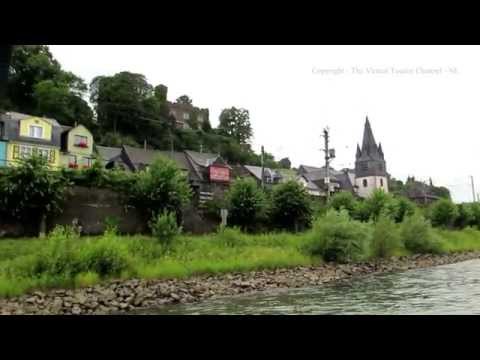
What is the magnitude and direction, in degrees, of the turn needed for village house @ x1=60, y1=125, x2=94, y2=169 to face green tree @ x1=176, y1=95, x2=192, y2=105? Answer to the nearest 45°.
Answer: approximately 90° to its left

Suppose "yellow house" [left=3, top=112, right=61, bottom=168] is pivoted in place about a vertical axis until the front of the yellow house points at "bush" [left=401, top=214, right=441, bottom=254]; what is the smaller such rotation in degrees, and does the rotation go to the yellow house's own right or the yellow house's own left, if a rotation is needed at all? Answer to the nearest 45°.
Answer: approximately 45° to the yellow house's own left

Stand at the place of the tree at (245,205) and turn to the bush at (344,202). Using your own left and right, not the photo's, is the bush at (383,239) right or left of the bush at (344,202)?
right

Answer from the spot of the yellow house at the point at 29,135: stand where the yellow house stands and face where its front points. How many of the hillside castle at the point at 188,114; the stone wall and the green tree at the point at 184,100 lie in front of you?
1

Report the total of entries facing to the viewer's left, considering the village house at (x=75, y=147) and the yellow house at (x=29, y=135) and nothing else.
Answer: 0

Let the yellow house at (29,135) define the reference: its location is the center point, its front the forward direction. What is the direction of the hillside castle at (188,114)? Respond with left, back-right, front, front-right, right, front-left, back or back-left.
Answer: back-left

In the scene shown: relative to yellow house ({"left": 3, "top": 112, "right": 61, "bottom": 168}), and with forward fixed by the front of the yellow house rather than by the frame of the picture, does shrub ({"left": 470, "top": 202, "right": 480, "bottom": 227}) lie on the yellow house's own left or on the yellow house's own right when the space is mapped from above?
on the yellow house's own left

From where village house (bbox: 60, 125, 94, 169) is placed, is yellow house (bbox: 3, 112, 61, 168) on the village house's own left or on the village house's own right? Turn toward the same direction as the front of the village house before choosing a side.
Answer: on the village house's own right

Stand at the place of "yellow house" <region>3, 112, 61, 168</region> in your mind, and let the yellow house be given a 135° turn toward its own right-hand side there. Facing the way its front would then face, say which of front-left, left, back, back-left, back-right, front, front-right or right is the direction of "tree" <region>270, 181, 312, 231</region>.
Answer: back

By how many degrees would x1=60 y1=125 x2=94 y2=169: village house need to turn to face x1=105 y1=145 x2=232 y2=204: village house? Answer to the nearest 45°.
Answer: approximately 45° to its left

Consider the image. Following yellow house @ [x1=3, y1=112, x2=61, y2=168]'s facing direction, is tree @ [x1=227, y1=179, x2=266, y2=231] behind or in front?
in front

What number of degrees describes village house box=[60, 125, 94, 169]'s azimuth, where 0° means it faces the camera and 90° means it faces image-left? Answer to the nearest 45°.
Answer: approximately 315°

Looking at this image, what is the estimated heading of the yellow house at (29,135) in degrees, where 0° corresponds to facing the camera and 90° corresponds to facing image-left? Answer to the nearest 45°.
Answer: approximately 0°

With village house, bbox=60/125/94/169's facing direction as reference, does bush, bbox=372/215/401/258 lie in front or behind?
in front
